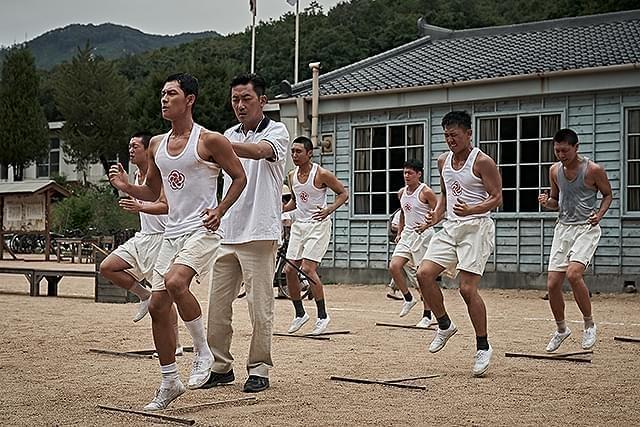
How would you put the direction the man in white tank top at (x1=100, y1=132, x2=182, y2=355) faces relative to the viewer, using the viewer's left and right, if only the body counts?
facing to the left of the viewer

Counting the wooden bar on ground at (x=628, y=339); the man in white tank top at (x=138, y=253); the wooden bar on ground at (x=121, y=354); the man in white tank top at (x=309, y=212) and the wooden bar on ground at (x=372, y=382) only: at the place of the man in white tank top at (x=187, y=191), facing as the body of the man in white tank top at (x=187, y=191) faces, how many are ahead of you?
0

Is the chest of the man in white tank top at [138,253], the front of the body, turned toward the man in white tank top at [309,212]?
no

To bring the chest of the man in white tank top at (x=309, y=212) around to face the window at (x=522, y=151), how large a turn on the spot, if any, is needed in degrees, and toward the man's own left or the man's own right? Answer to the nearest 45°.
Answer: approximately 180°

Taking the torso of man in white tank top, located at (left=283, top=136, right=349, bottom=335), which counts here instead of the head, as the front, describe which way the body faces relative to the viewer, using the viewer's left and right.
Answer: facing the viewer and to the left of the viewer

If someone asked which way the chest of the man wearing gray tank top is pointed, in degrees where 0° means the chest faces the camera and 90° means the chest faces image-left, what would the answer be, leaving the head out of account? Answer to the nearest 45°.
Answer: approximately 45°

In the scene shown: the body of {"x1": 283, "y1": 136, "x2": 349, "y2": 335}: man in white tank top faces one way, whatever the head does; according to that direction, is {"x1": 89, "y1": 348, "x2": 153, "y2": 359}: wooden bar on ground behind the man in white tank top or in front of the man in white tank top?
in front

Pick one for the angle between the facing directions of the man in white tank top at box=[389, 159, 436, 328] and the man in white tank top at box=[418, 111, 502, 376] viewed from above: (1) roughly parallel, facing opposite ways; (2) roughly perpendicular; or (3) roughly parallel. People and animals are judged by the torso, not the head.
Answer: roughly parallel

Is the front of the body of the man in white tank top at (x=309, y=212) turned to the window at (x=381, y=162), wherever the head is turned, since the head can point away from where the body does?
no

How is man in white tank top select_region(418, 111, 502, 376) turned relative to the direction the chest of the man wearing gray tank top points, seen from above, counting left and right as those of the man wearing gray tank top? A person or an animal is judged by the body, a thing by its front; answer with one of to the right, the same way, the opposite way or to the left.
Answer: the same way

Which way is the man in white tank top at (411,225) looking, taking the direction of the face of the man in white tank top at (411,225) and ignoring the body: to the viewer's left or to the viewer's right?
to the viewer's left

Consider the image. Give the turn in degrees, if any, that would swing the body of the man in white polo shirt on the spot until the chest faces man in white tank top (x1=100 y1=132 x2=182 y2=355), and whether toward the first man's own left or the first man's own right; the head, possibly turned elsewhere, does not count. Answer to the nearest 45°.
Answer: approximately 90° to the first man's own right

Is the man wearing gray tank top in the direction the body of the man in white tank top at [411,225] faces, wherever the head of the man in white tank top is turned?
no

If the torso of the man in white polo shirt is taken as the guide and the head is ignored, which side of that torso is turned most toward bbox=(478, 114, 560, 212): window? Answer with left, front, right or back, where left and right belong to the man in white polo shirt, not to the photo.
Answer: back

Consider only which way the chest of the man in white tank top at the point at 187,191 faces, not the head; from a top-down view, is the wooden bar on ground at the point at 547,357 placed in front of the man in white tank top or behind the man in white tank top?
behind

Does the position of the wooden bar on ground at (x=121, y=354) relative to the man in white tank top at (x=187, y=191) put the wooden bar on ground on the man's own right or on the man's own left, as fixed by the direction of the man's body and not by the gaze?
on the man's own right
